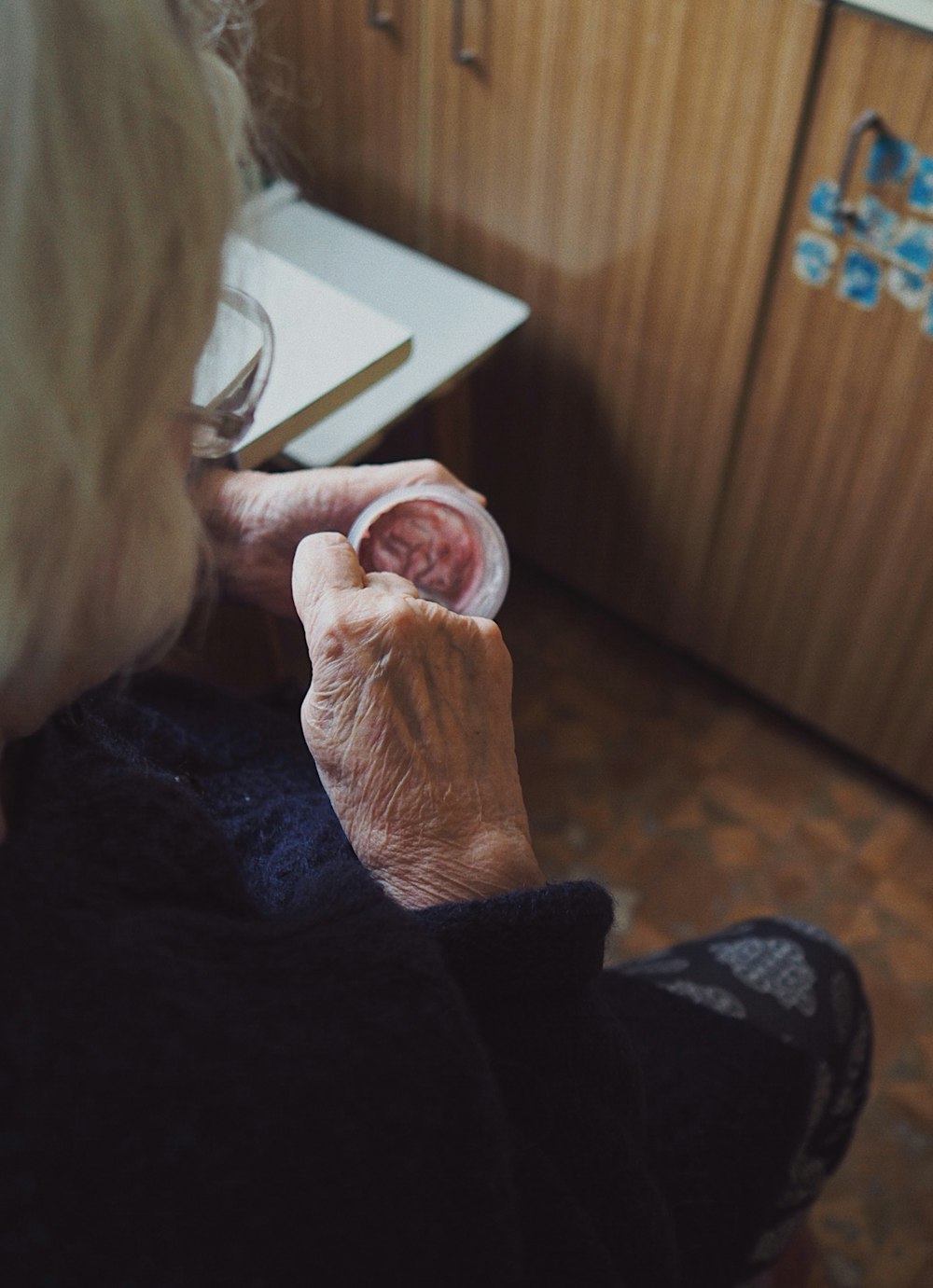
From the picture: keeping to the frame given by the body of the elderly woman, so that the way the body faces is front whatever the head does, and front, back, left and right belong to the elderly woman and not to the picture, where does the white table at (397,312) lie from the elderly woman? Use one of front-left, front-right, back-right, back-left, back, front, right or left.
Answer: front-left

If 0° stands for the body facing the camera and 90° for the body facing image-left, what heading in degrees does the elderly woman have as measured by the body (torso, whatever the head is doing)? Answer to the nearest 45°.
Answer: approximately 225°

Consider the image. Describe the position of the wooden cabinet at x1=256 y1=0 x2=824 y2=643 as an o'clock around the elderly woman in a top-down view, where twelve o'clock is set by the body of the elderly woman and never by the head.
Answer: The wooden cabinet is roughly at 11 o'clock from the elderly woman.

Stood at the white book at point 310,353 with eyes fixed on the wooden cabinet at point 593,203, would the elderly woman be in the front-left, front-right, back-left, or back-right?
back-right

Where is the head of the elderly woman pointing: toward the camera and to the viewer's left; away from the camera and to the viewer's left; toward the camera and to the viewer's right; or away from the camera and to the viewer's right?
away from the camera and to the viewer's right

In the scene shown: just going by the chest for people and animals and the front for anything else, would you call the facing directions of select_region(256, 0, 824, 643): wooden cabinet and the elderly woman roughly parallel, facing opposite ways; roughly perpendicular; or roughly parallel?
roughly parallel, facing opposite ways
